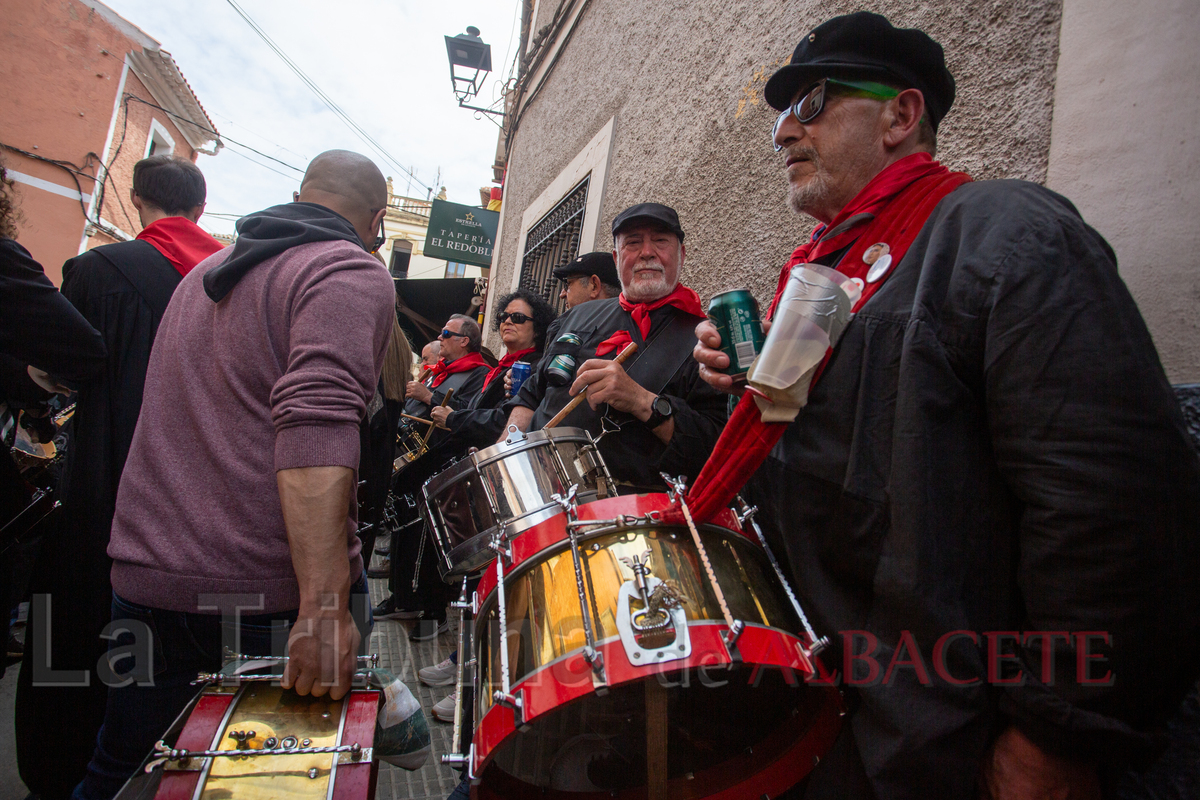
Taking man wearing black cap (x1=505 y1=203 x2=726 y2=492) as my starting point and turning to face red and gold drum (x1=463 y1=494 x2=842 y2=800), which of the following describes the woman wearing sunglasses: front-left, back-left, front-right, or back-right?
back-right

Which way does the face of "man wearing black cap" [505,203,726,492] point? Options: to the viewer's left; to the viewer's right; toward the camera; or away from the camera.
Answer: toward the camera

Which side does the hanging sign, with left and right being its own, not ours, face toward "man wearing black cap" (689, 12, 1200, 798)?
front

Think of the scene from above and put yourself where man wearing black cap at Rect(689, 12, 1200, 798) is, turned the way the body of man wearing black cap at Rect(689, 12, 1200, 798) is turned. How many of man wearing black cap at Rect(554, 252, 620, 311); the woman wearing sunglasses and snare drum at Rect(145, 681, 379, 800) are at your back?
0

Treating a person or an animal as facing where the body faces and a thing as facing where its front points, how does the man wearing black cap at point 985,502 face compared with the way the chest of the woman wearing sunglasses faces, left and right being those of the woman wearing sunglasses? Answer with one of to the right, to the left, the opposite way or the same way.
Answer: to the right

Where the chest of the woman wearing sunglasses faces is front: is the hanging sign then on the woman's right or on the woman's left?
on the woman's right

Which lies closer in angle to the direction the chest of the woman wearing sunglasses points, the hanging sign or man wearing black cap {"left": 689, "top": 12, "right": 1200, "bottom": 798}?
the man wearing black cap

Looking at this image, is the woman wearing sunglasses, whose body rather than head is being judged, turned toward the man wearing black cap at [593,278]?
no

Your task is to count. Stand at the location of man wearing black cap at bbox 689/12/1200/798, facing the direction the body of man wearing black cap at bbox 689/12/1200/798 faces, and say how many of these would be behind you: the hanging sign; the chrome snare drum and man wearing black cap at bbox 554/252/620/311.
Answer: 0

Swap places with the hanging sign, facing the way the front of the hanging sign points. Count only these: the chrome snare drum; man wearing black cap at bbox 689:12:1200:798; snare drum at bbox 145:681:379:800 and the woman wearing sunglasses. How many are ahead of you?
4

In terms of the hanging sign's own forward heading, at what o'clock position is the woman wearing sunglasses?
The woman wearing sunglasses is roughly at 12 o'clock from the hanging sign.

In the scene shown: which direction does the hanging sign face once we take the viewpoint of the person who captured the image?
facing the viewer

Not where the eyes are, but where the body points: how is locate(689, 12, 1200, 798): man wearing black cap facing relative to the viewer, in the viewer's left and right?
facing to the left of the viewer
